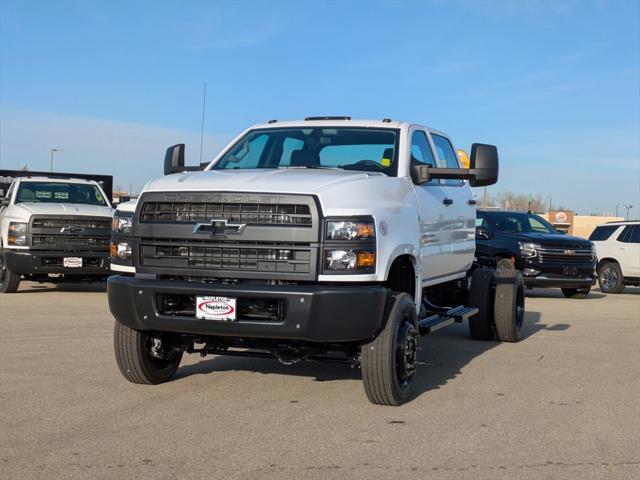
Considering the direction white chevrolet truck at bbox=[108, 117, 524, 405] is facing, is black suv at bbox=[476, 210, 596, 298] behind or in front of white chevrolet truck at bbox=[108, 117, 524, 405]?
behind

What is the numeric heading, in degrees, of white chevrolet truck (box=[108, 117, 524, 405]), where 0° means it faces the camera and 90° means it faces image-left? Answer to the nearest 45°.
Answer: approximately 45°

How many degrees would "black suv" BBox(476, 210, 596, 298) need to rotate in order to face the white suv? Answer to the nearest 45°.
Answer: approximately 90° to its left

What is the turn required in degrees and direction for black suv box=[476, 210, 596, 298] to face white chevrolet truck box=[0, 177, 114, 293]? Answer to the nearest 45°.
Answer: approximately 90° to its right

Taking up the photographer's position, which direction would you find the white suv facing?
facing the viewer and to the right of the viewer

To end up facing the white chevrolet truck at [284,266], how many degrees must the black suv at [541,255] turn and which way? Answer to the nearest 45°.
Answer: approximately 45° to its right
